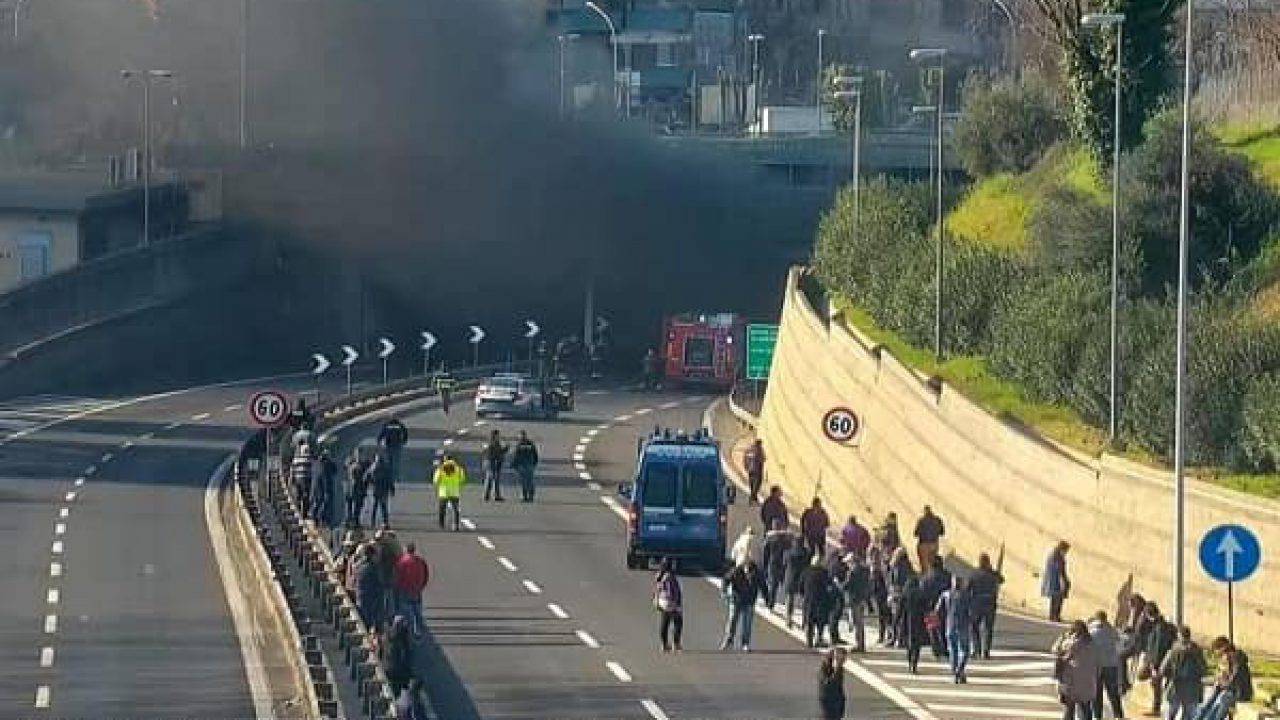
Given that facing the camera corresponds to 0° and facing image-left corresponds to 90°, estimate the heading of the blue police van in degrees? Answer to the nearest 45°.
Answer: approximately 180°

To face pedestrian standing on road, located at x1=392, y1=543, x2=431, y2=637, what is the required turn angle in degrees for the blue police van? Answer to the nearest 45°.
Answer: approximately 180°

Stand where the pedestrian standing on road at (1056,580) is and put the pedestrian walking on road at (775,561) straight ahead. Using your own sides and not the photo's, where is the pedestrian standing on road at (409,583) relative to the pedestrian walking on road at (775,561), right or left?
left
